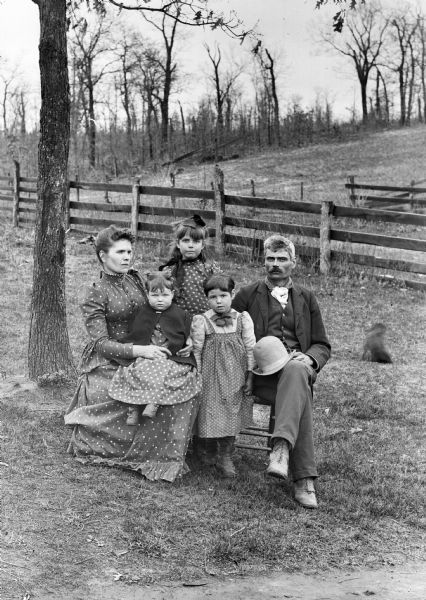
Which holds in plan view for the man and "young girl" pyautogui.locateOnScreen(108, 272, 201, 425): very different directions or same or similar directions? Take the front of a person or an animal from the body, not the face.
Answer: same or similar directions

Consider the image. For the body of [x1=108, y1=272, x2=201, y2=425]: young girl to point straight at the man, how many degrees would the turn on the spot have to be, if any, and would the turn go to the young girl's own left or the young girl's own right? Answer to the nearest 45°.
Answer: approximately 90° to the young girl's own left

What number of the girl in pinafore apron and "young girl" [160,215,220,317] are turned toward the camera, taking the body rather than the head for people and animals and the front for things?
2

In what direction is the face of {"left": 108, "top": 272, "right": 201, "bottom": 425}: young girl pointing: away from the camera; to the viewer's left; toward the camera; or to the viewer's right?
toward the camera

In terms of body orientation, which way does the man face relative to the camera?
toward the camera

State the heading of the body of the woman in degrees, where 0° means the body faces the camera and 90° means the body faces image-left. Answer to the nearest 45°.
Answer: approximately 315°

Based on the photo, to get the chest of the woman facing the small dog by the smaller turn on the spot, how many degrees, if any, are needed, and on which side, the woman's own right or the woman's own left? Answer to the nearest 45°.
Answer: approximately 90° to the woman's own left

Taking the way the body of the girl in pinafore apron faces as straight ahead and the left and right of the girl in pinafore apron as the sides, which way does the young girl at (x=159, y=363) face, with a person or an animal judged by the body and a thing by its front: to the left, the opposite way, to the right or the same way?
the same way

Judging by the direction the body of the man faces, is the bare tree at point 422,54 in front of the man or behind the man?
behind

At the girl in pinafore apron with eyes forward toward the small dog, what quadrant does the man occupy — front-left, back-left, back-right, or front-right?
front-right

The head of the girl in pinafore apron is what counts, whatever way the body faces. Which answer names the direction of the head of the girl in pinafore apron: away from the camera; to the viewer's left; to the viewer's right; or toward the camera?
toward the camera

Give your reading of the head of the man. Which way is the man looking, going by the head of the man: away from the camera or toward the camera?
toward the camera

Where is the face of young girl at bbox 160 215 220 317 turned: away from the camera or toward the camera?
toward the camera

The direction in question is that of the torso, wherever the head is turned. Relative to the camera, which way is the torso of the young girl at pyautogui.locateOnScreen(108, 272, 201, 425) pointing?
toward the camera

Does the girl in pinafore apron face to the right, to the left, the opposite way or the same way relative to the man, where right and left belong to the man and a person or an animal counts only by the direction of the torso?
the same way

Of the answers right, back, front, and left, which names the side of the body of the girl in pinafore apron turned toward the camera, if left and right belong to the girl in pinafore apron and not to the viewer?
front

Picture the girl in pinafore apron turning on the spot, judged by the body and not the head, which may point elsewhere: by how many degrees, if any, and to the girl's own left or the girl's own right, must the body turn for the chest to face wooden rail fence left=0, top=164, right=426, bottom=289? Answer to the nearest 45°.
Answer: approximately 180°

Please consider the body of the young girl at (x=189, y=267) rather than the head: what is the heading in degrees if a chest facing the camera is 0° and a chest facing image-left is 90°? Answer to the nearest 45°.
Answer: approximately 0°
